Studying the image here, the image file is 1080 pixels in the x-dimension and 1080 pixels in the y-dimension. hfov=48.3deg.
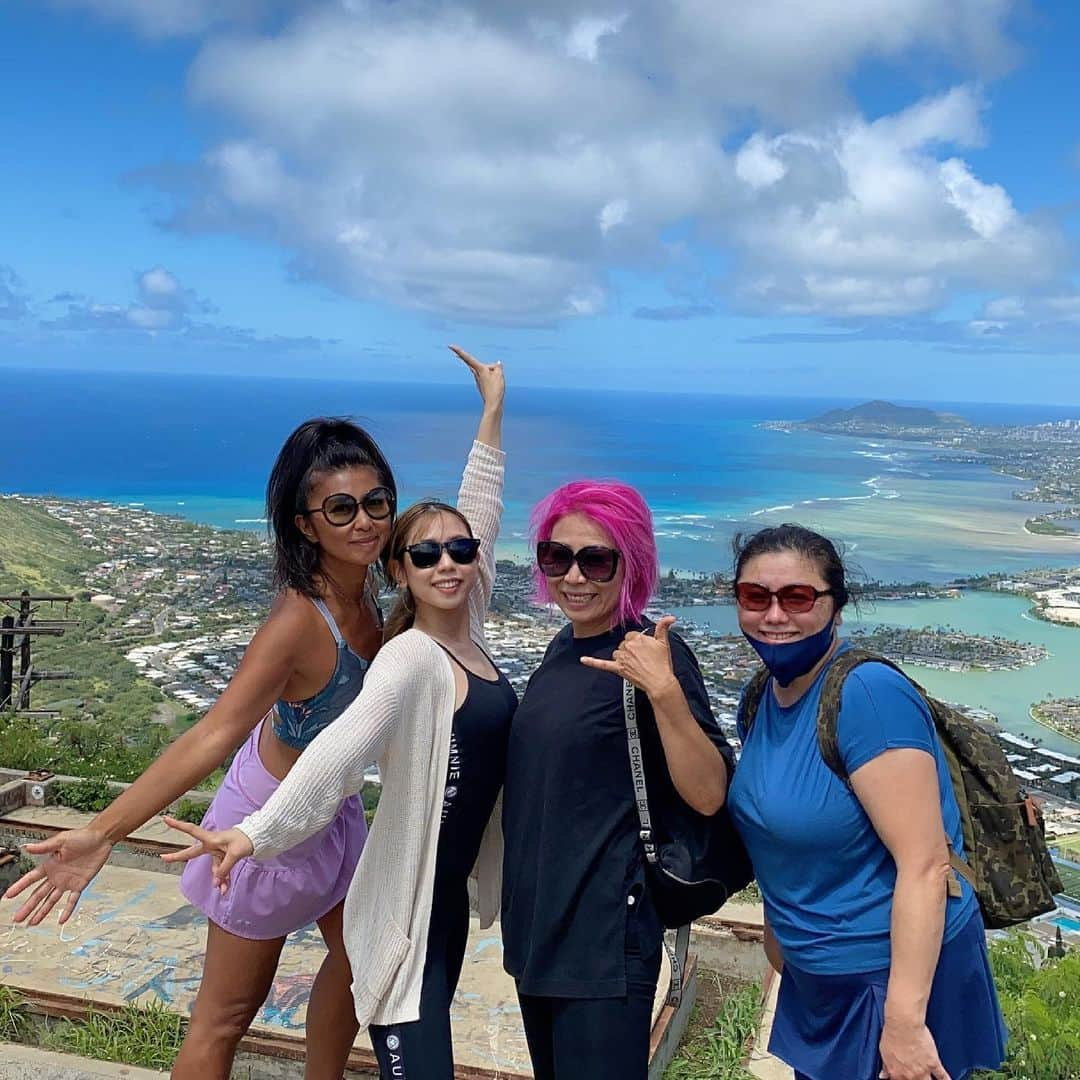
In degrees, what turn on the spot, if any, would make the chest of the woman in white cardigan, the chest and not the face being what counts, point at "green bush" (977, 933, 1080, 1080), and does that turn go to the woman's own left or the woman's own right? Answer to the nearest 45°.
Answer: approximately 45° to the woman's own left

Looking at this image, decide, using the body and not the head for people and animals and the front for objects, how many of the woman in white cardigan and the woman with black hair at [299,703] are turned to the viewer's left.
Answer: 0

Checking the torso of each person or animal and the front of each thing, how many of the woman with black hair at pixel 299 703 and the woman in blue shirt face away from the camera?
0

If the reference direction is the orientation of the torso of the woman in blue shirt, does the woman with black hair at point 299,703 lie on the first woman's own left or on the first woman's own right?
on the first woman's own right

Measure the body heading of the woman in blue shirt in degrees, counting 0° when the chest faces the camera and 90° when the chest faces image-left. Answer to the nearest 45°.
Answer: approximately 45°

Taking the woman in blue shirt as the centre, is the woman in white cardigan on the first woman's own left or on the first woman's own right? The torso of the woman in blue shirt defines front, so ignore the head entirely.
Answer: on the first woman's own right

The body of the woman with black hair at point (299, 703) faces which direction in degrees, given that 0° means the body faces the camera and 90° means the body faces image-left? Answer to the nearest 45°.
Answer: approximately 315°
